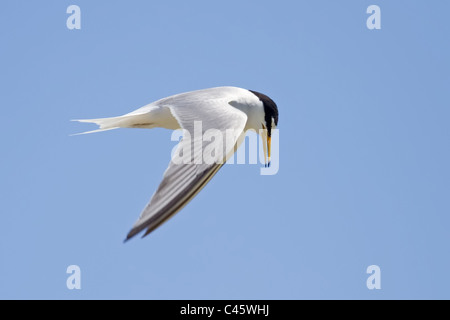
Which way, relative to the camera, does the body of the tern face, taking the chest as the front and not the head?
to the viewer's right
